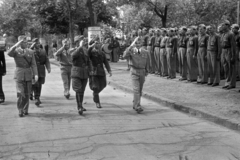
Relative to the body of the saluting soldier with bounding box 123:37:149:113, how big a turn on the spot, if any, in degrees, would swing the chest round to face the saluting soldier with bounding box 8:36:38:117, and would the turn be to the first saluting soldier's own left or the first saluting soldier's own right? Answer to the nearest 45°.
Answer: approximately 90° to the first saluting soldier's own right

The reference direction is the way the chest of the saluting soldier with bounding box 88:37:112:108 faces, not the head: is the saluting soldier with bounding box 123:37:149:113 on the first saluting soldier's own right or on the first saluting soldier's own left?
on the first saluting soldier's own left

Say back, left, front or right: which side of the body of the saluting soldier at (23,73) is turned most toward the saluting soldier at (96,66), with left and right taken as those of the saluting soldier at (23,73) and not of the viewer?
left

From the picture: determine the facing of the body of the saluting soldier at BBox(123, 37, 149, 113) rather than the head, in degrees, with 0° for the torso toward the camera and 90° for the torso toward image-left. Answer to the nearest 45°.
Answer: approximately 0°

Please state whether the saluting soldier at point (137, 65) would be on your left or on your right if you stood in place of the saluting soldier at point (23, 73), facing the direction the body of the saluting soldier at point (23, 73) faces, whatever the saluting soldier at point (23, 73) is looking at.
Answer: on your left

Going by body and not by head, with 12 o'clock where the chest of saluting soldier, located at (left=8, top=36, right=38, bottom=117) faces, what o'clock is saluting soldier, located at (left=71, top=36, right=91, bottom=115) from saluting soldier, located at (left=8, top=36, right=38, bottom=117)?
saluting soldier, located at (left=71, top=36, right=91, bottom=115) is roughly at 9 o'clock from saluting soldier, located at (left=8, top=36, right=38, bottom=117).

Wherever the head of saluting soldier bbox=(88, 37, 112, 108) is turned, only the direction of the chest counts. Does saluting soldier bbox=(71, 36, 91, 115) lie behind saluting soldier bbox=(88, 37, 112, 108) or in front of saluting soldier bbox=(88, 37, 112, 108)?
in front

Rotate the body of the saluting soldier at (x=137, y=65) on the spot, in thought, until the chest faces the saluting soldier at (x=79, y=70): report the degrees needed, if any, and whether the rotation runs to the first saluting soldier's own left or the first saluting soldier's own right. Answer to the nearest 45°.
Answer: approximately 90° to the first saluting soldier's own right
